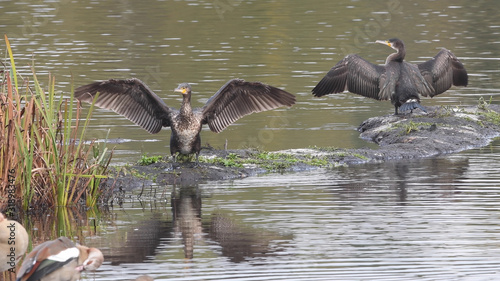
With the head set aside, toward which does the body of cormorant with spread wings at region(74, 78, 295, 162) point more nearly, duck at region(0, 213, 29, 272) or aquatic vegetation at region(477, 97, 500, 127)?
the duck

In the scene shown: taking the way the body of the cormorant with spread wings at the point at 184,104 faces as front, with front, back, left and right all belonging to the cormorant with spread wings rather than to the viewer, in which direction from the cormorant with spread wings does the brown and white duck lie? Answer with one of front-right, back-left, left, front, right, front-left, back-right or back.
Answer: front

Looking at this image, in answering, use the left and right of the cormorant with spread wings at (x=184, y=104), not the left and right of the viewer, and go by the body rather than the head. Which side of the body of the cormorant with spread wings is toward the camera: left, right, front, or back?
front

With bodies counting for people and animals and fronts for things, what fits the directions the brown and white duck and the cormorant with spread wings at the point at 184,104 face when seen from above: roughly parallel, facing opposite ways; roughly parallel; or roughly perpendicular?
roughly perpendicular

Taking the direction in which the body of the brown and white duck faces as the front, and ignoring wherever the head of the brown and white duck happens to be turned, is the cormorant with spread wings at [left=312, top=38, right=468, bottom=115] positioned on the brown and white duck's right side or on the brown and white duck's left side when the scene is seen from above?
on the brown and white duck's left side

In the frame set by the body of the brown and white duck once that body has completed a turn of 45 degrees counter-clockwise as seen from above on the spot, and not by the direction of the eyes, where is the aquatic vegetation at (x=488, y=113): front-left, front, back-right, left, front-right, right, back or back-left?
front

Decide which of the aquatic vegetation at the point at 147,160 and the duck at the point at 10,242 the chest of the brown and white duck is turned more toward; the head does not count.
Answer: the aquatic vegetation

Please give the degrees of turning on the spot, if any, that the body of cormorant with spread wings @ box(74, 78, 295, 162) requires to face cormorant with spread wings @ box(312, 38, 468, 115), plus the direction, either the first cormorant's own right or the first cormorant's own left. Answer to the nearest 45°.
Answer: approximately 135° to the first cormorant's own left

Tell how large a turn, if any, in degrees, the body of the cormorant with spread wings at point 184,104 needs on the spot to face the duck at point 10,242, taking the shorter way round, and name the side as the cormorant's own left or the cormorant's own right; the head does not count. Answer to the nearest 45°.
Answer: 0° — it already faces it

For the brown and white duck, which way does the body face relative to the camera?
to the viewer's right

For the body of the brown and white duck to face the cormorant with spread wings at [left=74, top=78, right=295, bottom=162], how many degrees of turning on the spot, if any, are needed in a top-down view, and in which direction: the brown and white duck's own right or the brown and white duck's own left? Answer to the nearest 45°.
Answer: approximately 90° to the brown and white duck's own left

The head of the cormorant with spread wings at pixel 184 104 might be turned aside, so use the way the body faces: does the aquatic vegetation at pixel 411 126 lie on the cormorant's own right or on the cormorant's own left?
on the cormorant's own left

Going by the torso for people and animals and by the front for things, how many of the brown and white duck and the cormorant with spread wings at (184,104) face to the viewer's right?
1
